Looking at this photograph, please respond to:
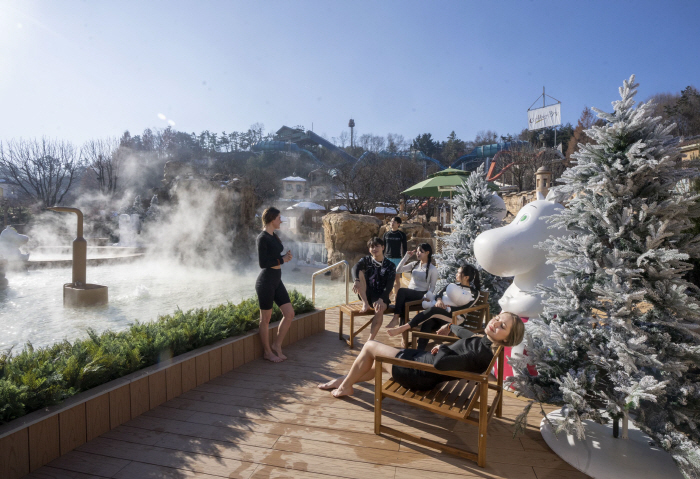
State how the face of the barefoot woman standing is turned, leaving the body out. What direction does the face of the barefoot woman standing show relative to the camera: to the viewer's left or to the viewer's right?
to the viewer's right

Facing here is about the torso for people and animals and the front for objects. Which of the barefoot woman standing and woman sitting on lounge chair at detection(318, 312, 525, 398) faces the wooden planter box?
the woman sitting on lounge chair

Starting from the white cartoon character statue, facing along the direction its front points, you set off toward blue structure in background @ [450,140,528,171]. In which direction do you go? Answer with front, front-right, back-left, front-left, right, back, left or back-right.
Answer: right

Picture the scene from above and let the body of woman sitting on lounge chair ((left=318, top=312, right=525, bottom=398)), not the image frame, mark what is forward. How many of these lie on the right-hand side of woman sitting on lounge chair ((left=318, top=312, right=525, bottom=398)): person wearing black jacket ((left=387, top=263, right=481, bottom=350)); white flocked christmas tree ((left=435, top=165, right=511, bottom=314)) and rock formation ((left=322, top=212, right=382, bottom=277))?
3

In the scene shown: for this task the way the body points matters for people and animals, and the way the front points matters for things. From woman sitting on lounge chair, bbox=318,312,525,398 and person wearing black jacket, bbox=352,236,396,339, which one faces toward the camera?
the person wearing black jacket

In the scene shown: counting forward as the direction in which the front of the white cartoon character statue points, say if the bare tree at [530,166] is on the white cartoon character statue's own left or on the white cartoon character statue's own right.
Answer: on the white cartoon character statue's own right

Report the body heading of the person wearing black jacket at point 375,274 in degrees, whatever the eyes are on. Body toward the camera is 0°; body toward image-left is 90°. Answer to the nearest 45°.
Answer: approximately 0°

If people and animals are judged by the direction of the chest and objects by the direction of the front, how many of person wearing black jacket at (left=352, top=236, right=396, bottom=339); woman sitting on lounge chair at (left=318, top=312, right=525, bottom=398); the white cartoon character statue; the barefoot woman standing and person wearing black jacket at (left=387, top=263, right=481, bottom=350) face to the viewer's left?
3

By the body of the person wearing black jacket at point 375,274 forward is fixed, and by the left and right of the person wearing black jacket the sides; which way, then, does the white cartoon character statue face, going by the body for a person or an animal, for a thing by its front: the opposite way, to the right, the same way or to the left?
to the right

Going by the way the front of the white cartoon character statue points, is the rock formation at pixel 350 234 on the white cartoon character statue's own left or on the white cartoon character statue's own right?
on the white cartoon character statue's own right

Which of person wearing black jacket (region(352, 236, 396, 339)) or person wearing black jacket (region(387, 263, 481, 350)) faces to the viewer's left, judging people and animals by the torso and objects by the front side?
person wearing black jacket (region(387, 263, 481, 350))

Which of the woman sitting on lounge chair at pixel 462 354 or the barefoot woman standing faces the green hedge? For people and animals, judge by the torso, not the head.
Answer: the woman sitting on lounge chair

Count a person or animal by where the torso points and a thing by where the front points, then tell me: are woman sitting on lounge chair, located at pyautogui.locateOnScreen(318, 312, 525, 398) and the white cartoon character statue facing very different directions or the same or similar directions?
same or similar directions

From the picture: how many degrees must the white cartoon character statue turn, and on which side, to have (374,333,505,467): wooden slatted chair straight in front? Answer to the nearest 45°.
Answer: approximately 90° to its left

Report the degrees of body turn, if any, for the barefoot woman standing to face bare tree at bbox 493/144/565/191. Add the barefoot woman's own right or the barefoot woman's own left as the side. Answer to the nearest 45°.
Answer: approximately 45° to the barefoot woman's own left

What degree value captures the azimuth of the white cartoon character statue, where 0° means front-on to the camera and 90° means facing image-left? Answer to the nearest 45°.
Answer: approximately 90°

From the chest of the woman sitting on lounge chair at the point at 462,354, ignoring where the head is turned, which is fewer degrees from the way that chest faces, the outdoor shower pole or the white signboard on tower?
the outdoor shower pole

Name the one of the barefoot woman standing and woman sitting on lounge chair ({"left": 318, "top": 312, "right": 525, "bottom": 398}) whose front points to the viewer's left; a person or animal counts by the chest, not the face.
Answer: the woman sitting on lounge chair
